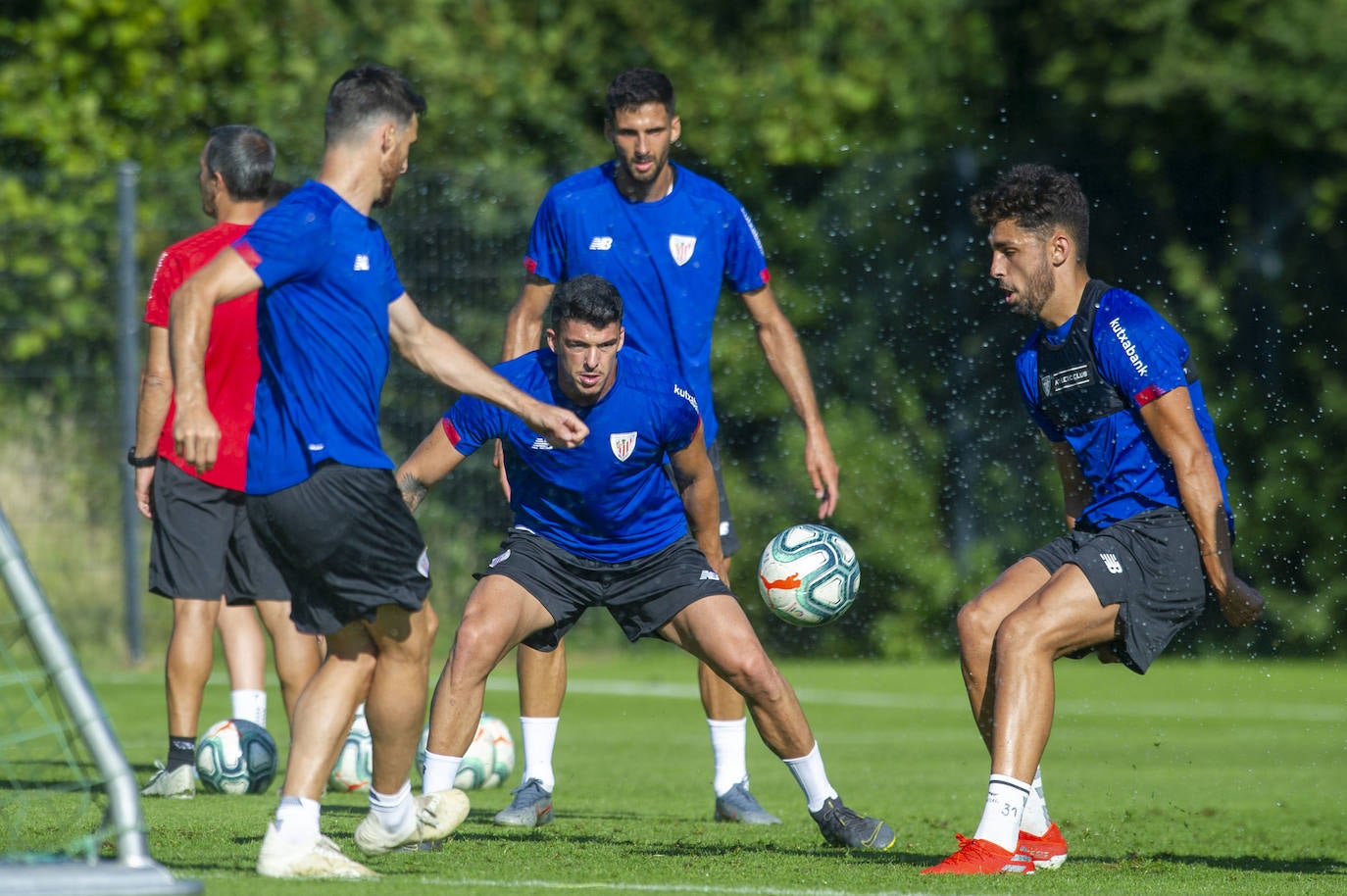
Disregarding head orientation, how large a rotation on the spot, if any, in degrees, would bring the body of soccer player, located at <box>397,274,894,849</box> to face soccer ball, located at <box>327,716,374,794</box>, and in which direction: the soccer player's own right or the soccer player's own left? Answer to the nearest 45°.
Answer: approximately 135° to the soccer player's own right

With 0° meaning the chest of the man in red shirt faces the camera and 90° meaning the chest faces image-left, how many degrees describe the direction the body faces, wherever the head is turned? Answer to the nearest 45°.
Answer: approximately 135°

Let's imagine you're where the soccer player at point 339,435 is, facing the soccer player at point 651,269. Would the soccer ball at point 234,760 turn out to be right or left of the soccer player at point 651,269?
left

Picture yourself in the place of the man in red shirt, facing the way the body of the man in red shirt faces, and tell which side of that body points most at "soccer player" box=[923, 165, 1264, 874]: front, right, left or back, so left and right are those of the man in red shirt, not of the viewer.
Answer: back

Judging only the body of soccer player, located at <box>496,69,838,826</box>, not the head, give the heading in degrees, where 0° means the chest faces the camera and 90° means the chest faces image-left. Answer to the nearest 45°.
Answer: approximately 0°

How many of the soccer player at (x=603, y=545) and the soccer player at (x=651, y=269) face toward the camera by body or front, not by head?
2

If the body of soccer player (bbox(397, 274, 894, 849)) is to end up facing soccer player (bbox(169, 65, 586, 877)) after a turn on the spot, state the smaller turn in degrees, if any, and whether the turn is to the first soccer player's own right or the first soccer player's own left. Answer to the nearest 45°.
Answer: approximately 45° to the first soccer player's own right

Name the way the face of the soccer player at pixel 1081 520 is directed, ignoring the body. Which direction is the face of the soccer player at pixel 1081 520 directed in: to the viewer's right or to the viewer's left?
to the viewer's left
